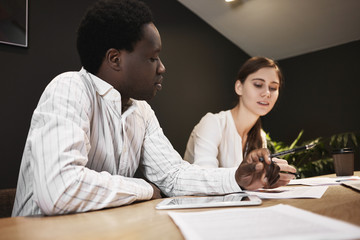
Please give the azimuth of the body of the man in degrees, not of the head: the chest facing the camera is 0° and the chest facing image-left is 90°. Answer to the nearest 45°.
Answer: approximately 315°

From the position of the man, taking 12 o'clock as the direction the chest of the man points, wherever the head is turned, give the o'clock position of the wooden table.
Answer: The wooden table is roughly at 1 o'clock from the man.

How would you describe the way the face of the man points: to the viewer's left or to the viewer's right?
to the viewer's right

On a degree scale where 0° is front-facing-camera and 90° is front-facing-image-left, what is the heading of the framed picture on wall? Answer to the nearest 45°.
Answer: approximately 315°

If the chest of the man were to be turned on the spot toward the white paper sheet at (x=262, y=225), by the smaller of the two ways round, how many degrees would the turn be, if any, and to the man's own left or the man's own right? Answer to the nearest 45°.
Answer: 0° — they already face it

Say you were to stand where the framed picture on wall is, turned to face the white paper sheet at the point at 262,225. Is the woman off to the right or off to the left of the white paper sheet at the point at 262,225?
left

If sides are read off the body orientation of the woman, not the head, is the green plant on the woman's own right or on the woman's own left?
on the woman's own left
